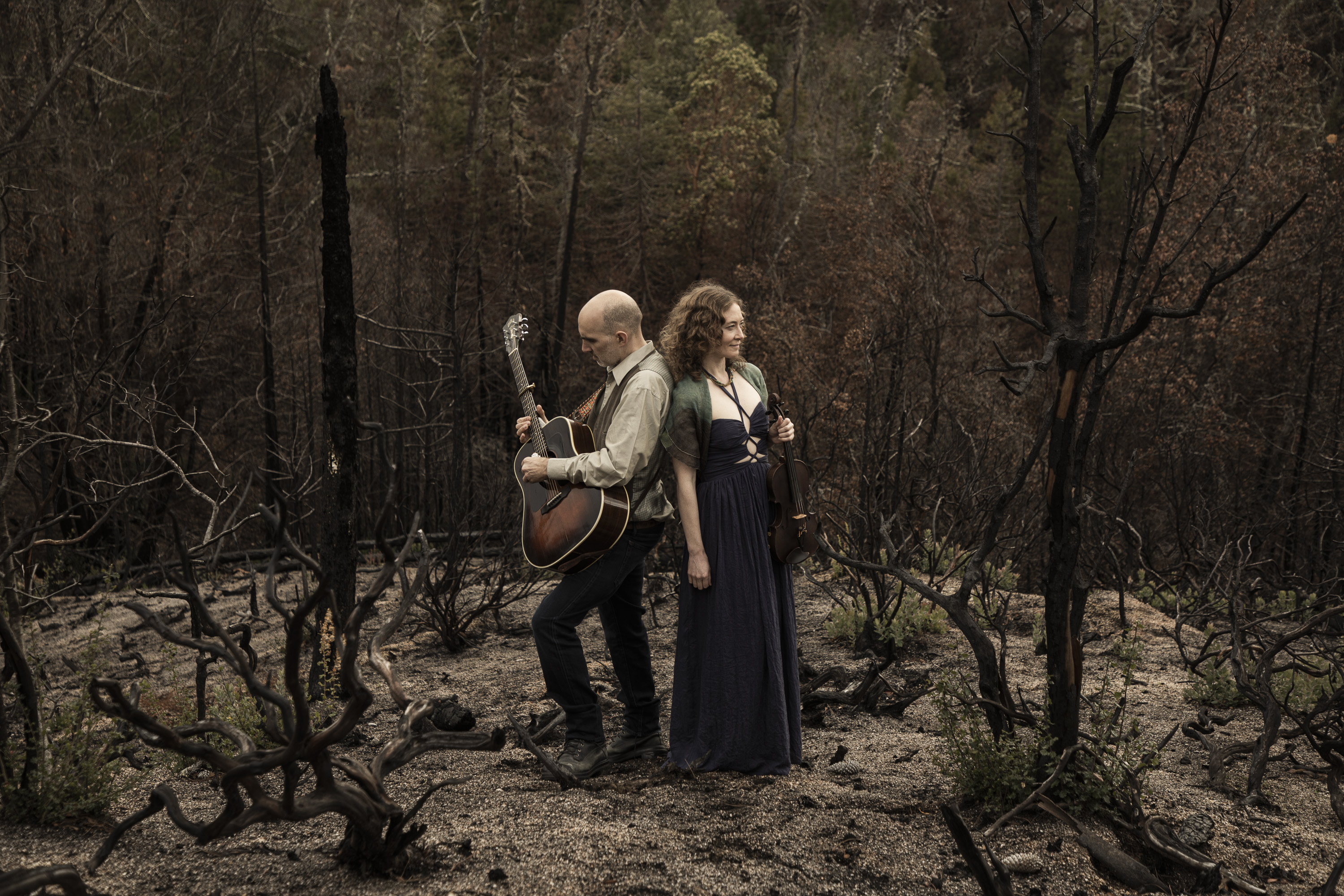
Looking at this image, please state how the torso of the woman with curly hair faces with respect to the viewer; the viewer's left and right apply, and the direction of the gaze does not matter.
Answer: facing the viewer and to the right of the viewer

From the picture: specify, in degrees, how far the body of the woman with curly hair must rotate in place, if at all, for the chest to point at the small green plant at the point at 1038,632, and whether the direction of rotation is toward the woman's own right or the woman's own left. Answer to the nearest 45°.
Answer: approximately 90° to the woman's own left

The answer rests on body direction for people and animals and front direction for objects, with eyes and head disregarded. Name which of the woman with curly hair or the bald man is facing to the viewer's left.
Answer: the bald man

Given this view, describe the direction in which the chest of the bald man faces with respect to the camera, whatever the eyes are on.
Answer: to the viewer's left

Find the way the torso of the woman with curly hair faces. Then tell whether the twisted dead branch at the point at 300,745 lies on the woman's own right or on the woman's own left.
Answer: on the woman's own right

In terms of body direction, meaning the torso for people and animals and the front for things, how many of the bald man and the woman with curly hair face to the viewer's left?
1

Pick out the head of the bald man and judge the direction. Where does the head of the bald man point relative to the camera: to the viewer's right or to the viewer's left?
to the viewer's left

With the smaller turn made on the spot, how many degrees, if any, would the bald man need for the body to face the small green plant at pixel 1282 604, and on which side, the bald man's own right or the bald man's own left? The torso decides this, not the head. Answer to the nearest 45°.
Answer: approximately 135° to the bald man's own right
